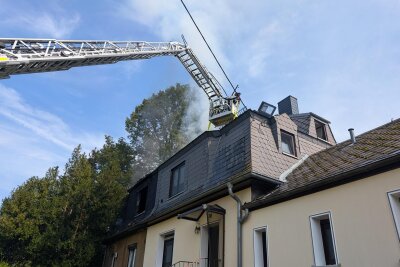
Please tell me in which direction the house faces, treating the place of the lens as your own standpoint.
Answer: facing the viewer and to the left of the viewer

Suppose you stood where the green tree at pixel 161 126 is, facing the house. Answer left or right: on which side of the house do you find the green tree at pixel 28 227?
right

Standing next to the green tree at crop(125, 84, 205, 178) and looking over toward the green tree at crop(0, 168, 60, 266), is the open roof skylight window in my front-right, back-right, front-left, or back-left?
front-left

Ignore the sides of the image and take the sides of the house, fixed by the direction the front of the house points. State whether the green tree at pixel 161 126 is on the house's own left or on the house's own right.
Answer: on the house's own right

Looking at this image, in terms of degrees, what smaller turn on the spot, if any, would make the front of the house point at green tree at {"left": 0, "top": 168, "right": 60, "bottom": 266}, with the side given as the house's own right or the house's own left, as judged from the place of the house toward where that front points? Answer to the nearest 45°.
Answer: approximately 90° to the house's own right
